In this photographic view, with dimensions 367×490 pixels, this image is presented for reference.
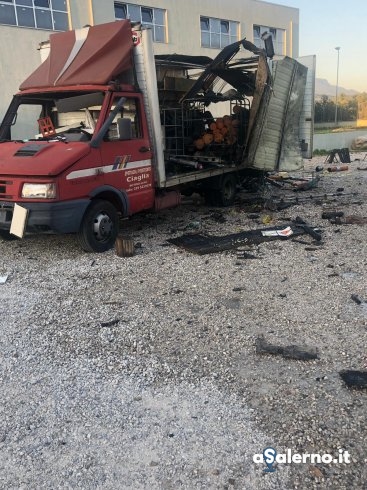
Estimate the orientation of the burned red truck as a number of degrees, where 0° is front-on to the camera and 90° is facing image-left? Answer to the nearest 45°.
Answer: approximately 45°

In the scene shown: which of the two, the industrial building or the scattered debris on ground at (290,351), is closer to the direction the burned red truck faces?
the scattered debris on ground

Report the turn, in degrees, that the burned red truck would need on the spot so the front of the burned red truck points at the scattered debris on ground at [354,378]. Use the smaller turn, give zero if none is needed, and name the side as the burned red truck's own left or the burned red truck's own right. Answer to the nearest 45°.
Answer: approximately 90° to the burned red truck's own left

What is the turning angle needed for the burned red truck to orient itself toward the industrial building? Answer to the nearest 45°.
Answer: approximately 135° to its right

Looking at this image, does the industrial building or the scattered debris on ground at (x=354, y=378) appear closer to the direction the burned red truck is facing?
the scattered debris on ground
